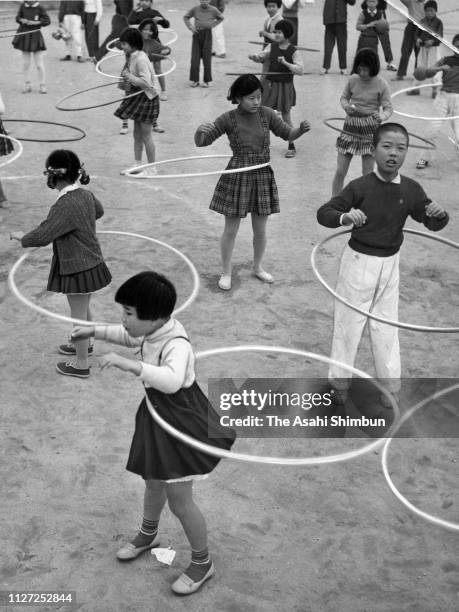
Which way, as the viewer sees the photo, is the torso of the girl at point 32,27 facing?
toward the camera

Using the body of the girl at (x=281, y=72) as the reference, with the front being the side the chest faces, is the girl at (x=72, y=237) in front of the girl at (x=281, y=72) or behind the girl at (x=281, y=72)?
in front

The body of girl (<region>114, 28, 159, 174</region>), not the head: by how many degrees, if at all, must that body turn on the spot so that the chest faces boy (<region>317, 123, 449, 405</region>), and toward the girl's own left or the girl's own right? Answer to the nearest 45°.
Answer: approximately 90° to the girl's own left

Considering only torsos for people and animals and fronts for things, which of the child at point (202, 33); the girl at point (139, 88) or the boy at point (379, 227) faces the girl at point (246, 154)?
the child

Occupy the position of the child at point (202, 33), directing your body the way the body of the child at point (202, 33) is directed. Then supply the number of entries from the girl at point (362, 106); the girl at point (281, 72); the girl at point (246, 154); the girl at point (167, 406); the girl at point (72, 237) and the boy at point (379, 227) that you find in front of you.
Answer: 6

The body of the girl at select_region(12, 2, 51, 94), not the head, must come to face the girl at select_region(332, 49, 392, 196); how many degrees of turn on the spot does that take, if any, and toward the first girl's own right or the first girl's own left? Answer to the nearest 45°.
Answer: approximately 45° to the first girl's own left

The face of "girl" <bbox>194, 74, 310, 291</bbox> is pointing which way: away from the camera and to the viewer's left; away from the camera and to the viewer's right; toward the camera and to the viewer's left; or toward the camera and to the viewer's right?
toward the camera and to the viewer's right

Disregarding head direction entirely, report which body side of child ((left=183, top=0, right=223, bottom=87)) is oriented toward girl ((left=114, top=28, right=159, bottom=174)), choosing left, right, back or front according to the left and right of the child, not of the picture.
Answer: front

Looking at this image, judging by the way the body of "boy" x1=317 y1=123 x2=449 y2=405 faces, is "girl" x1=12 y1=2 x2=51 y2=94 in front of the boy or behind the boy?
behind

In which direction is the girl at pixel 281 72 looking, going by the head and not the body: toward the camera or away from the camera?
toward the camera

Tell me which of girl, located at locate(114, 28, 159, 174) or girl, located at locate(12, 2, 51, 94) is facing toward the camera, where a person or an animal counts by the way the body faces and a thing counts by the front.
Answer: girl, located at locate(12, 2, 51, 94)

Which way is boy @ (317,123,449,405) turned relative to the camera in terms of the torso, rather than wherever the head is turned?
toward the camera

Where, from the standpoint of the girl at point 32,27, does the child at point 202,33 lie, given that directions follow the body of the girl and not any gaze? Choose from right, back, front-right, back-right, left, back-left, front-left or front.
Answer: left

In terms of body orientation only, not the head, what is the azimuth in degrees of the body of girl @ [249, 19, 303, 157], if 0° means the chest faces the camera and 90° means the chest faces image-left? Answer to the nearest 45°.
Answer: approximately 45°

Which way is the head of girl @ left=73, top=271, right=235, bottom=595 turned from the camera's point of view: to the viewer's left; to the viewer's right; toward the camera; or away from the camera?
to the viewer's left

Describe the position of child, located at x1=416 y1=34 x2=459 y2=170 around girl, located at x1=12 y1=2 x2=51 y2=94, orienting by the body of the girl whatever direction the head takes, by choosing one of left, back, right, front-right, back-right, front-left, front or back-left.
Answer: front-left

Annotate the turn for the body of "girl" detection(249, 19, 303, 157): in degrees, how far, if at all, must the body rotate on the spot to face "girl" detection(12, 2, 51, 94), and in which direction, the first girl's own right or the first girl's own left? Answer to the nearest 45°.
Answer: approximately 90° to the first girl's own right
